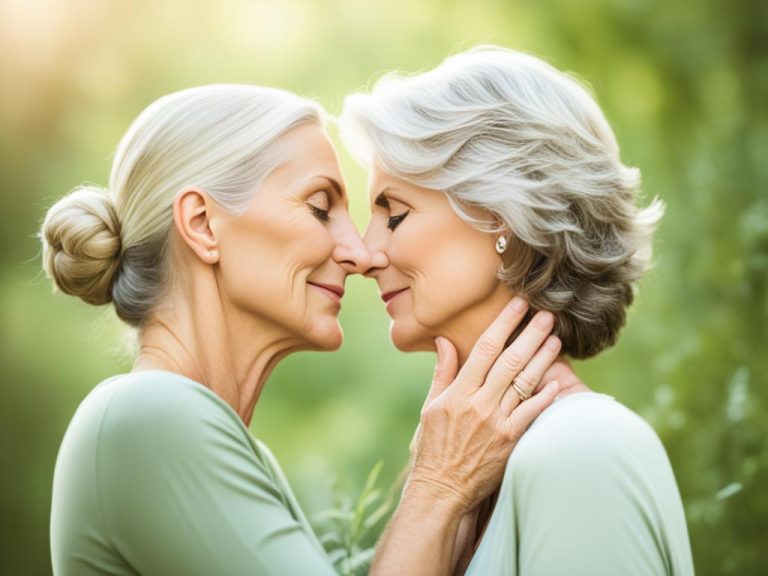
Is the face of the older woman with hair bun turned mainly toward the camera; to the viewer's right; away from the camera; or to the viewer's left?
to the viewer's right

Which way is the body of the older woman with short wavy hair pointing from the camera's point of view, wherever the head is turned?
to the viewer's left

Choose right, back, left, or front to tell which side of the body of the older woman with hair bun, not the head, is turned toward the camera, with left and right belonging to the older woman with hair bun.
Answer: right

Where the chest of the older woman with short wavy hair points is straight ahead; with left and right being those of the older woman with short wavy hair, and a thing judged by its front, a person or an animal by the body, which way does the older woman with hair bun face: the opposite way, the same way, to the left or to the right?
the opposite way
